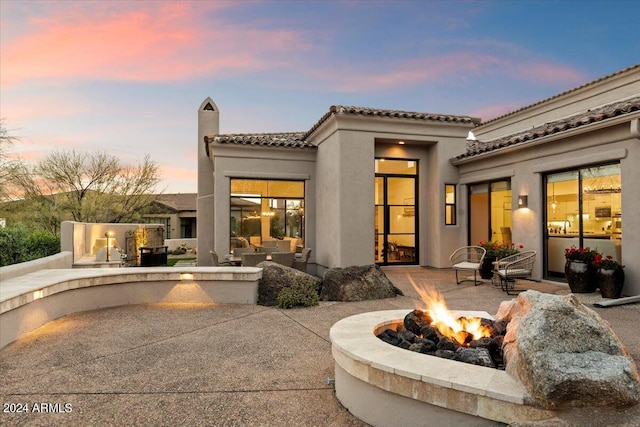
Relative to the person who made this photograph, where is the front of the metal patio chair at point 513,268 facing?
facing the viewer and to the left of the viewer

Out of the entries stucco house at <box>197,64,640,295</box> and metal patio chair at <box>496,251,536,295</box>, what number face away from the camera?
0

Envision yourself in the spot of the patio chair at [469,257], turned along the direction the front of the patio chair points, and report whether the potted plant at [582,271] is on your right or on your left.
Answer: on your left

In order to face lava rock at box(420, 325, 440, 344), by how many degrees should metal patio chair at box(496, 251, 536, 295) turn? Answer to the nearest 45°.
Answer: approximately 45° to its left

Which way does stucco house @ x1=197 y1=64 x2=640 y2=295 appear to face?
toward the camera

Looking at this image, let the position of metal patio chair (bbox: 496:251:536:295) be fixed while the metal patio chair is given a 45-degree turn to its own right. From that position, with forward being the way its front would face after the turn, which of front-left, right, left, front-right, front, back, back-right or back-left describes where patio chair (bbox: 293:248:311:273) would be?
front

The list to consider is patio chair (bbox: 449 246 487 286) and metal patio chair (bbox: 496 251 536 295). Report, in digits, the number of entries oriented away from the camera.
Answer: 0

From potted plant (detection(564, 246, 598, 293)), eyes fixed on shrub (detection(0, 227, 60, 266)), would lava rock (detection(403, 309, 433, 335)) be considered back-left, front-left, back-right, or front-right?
front-left

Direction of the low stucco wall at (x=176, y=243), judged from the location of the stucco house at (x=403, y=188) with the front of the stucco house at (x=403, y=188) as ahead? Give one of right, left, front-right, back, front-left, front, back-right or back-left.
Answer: back-right

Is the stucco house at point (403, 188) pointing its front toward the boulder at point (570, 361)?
yes

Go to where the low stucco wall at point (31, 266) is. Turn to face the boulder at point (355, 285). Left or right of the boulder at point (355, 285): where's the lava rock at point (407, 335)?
right

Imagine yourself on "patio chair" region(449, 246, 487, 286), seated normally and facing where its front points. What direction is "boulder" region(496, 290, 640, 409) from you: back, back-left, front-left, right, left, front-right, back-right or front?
front-left

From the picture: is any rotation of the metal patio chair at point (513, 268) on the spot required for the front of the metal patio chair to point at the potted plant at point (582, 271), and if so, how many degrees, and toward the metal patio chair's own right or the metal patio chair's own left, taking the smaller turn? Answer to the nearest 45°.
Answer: approximately 135° to the metal patio chair's own left

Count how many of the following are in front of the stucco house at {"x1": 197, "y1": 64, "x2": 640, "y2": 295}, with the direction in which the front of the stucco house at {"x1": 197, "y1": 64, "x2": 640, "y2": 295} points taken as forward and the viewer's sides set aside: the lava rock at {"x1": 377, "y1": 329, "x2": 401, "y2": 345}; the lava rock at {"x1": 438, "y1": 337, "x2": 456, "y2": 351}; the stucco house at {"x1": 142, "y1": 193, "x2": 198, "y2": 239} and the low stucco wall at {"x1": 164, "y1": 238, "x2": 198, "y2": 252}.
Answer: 2
